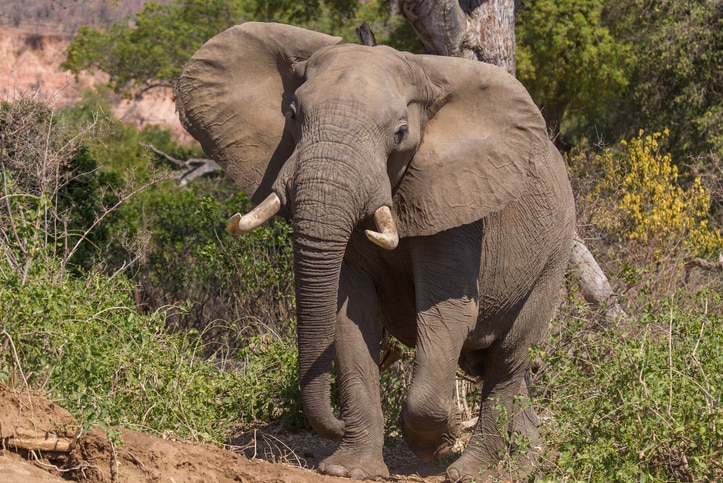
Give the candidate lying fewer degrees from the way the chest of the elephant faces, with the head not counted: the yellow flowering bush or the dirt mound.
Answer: the dirt mound

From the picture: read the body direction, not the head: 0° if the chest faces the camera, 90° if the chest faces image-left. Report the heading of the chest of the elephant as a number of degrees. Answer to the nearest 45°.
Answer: approximately 45°

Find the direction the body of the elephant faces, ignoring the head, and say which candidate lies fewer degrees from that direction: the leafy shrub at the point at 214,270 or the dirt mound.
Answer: the dirt mound

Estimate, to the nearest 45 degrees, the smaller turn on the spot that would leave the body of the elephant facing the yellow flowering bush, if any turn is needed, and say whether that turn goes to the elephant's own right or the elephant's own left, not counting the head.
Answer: approximately 180°

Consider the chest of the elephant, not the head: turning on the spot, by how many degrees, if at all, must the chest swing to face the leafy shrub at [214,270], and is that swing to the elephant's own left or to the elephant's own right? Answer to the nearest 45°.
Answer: approximately 90° to the elephant's own right

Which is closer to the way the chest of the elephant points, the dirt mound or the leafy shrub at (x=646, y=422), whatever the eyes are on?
the dirt mound

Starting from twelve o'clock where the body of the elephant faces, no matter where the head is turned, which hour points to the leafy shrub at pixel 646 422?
The leafy shrub is roughly at 9 o'clock from the elephant.
